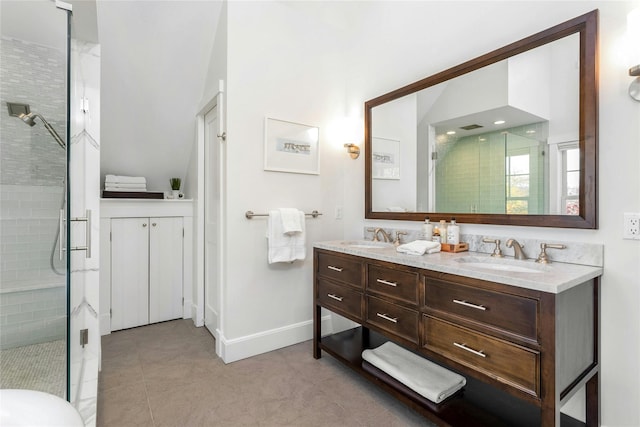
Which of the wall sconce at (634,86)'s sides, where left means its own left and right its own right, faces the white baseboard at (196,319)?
right

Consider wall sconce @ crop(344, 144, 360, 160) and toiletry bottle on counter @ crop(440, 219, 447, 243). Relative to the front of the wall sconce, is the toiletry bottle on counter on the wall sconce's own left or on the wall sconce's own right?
on the wall sconce's own left

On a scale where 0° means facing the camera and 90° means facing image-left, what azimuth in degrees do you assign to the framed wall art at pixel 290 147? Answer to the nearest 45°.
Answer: approximately 315°

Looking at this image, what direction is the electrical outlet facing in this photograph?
toward the camera

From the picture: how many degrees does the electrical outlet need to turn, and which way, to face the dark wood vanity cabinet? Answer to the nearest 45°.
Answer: approximately 45° to its right

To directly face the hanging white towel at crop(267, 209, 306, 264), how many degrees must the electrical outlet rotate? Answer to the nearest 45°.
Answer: approximately 90° to its right

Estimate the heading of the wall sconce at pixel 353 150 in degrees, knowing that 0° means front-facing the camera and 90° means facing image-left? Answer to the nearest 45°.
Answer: approximately 45°

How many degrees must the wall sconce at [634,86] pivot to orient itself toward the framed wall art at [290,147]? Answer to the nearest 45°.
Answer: approximately 90° to its right

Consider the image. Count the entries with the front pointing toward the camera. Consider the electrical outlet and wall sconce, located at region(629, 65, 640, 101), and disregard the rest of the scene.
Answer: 2

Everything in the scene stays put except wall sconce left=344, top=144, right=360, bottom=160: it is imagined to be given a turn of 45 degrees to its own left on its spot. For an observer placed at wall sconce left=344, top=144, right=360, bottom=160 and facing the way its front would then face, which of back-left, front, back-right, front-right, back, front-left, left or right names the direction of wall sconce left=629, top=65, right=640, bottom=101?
front-left

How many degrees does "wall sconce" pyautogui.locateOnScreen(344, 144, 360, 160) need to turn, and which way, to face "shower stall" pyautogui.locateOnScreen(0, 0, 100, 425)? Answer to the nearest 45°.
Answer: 0° — it already faces it
